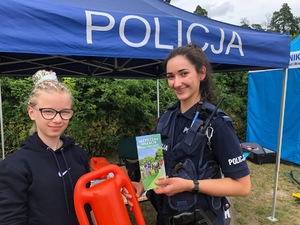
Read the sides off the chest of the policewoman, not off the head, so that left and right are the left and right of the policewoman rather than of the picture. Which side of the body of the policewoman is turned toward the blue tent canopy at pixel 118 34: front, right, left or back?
right

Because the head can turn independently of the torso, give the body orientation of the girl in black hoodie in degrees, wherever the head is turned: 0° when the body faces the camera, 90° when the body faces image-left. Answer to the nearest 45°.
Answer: approximately 315°

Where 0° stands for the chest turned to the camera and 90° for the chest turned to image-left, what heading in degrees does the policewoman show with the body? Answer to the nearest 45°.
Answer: approximately 45°

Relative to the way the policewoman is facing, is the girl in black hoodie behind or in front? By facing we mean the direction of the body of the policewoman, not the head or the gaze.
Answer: in front

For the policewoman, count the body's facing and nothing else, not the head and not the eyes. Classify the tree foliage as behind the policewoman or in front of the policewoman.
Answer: behind

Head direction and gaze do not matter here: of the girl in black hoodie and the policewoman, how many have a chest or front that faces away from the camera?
0

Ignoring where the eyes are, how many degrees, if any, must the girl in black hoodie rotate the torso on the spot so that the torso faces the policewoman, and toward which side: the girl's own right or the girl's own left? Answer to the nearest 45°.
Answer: approximately 45° to the girl's own left

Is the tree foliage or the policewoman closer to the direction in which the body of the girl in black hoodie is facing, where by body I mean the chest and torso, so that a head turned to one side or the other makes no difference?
the policewoman
